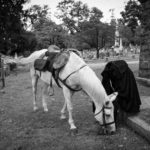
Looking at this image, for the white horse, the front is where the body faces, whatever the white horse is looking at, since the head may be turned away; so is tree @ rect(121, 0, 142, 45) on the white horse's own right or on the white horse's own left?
on the white horse's own left

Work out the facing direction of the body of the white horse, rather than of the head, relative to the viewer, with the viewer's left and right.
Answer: facing the viewer and to the right of the viewer

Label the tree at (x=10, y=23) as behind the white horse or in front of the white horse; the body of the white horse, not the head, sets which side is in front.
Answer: behind

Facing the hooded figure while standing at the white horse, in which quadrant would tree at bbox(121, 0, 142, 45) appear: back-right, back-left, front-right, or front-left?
front-left

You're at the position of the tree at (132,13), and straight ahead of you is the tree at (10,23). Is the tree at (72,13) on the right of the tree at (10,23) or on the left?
right

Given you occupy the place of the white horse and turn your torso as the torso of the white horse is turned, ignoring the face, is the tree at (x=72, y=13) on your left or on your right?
on your left

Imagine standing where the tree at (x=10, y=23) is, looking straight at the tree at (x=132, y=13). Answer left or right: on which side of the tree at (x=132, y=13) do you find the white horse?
right
